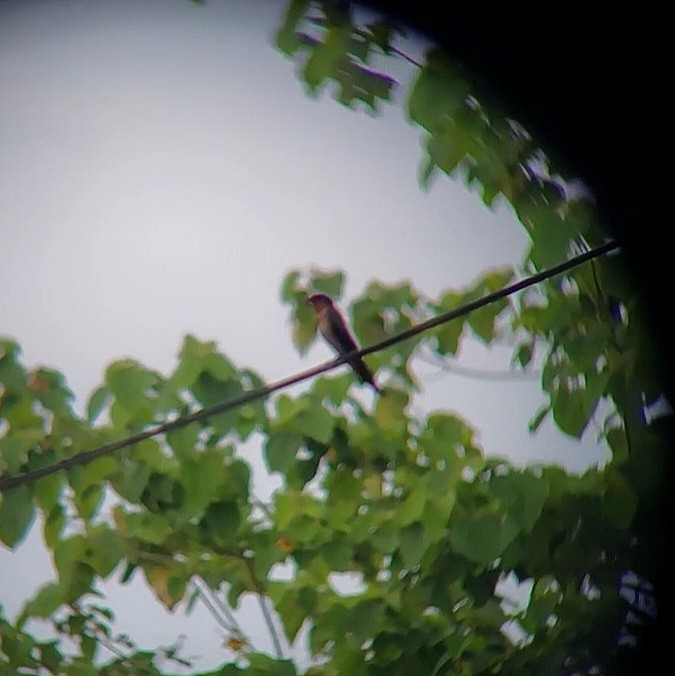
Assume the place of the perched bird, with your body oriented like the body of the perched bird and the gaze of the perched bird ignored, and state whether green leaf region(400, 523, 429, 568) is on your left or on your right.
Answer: on your left

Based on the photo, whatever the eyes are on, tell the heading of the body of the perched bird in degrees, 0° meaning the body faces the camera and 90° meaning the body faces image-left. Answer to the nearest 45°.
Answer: approximately 90°
